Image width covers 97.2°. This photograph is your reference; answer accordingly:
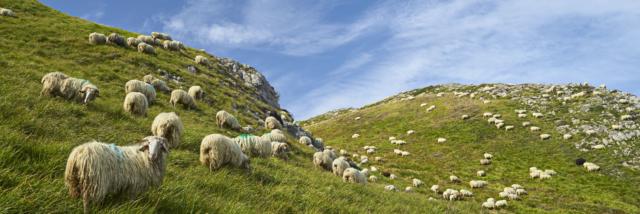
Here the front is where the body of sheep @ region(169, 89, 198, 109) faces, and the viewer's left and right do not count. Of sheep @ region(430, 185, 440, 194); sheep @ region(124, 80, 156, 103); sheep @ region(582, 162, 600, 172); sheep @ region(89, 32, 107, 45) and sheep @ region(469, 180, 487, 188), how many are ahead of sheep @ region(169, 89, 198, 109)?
3

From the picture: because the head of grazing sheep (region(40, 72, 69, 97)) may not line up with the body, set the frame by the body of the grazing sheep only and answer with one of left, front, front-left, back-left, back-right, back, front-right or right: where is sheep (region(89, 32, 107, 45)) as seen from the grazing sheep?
front-left

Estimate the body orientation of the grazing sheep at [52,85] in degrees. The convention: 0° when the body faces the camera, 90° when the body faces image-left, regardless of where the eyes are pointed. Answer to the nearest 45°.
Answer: approximately 225°

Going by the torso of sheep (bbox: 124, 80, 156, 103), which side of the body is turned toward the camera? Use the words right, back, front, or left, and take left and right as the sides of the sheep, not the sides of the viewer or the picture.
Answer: right

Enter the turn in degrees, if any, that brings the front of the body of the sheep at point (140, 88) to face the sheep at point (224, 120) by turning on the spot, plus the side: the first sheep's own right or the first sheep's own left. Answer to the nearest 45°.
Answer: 0° — it already faces it

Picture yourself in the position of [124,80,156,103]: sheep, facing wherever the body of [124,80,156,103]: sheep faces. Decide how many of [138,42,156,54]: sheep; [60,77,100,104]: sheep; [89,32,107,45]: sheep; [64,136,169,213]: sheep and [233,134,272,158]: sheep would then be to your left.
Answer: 2

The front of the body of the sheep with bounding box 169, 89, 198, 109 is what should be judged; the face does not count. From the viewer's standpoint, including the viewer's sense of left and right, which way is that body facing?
facing to the right of the viewer

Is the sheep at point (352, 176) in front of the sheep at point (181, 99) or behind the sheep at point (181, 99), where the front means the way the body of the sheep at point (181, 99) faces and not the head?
in front
